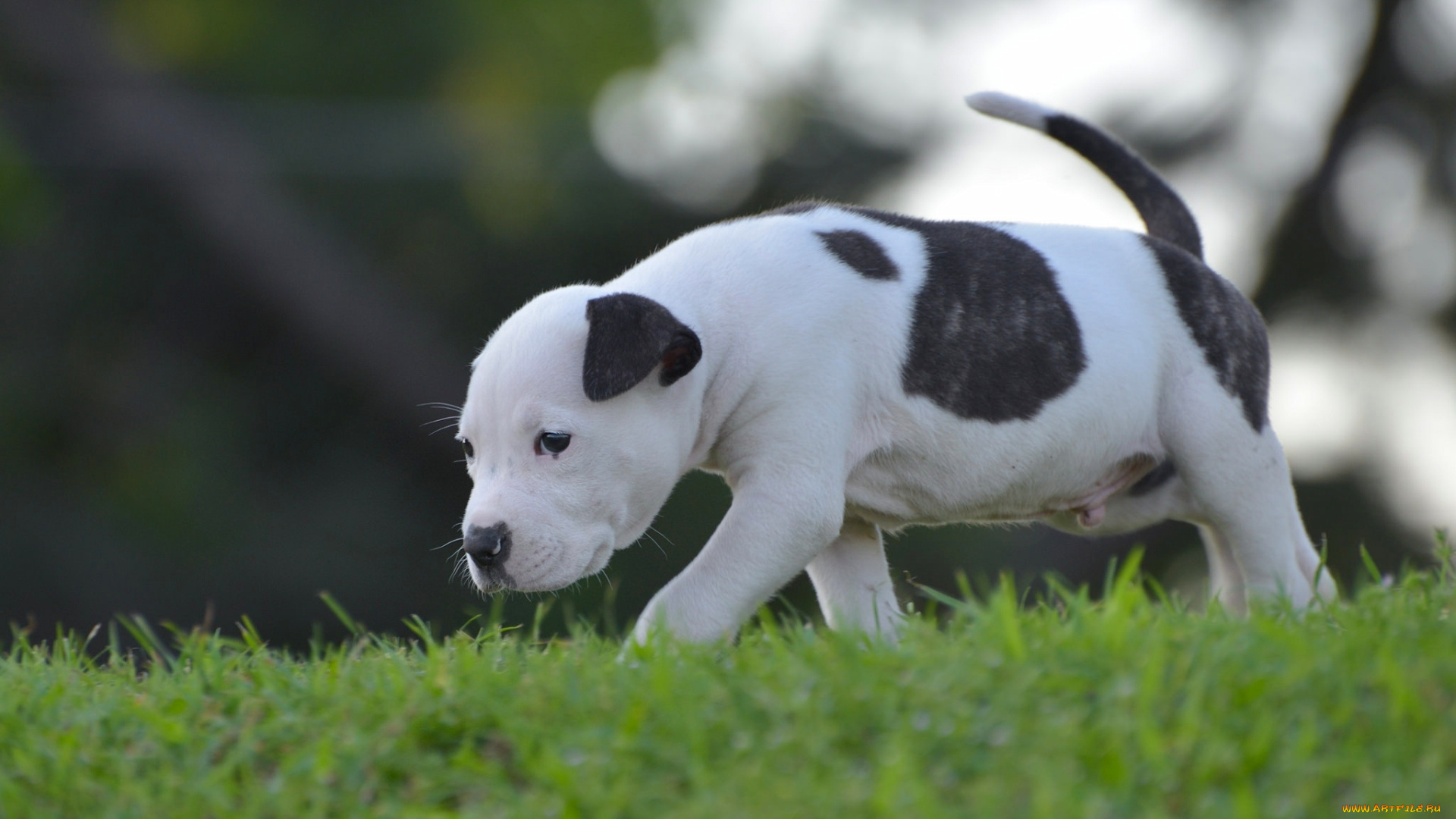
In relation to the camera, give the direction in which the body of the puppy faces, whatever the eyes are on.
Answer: to the viewer's left
